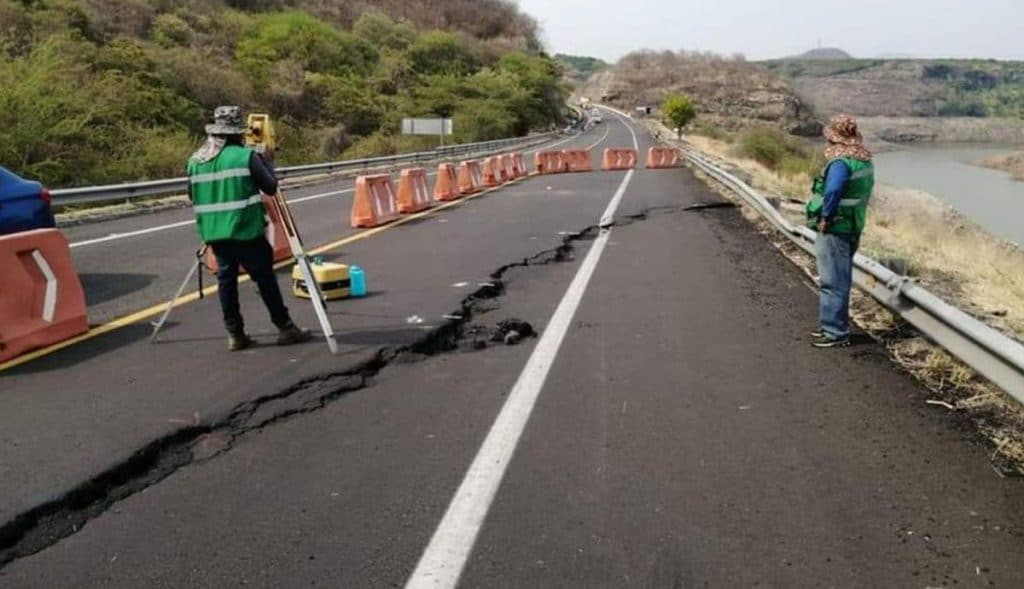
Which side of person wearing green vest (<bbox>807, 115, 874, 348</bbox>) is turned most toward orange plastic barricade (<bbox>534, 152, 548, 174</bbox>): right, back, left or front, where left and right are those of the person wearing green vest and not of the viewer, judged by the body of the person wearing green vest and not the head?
right

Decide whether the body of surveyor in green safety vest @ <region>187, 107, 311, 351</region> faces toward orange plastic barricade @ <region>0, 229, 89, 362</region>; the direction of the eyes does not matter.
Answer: no

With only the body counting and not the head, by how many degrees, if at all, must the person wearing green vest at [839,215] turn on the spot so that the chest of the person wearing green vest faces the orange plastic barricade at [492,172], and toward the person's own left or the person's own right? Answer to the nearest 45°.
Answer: approximately 45° to the person's own right

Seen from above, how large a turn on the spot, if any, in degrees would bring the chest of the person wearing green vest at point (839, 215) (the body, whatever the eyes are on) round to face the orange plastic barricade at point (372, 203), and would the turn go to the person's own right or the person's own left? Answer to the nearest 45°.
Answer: approximately 45° to the person's own right

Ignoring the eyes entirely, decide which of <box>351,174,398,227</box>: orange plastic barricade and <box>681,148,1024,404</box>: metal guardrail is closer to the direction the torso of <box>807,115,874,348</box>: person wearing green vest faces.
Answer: the orange plastic barricade

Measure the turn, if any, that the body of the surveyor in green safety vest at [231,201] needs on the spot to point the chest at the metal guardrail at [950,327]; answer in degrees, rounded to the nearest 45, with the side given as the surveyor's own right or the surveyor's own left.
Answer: approximately 90° to the surveyor's own right

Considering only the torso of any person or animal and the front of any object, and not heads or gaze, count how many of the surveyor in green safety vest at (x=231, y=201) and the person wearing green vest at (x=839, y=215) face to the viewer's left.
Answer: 1

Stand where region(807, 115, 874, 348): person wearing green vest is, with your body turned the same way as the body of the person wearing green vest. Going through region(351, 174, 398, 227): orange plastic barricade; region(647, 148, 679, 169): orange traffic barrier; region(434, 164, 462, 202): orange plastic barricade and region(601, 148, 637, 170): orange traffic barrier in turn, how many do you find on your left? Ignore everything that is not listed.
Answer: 0

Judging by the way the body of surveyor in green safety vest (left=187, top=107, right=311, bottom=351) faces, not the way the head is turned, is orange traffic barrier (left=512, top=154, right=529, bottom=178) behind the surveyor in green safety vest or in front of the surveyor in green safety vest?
in front

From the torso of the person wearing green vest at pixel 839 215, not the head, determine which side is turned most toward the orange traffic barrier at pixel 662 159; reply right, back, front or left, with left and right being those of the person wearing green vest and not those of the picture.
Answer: right

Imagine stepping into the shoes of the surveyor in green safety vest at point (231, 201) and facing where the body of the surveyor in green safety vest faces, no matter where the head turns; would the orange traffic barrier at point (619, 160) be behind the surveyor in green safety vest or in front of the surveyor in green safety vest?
in front

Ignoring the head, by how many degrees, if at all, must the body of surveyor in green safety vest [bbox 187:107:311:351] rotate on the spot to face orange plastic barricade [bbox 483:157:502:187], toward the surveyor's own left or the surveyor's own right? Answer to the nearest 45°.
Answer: approximately 45° to the surveyor's own left

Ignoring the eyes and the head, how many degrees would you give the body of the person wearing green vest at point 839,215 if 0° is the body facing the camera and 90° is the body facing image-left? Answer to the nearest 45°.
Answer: approximately 90°

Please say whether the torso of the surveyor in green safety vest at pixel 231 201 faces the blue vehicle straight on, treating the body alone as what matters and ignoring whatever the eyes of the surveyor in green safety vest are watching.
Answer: no

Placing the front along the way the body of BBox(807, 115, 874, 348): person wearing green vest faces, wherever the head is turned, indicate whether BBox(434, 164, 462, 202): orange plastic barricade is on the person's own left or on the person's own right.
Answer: on the person's own right

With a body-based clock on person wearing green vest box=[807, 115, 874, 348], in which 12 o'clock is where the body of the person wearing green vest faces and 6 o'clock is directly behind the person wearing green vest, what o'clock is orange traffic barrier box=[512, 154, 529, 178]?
The orange traffic barrier is roughly at 2 o'clock from the person wearing green vest.

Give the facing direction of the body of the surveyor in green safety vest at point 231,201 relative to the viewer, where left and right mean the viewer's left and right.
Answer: facing away from the viewer and to the right of the viewer

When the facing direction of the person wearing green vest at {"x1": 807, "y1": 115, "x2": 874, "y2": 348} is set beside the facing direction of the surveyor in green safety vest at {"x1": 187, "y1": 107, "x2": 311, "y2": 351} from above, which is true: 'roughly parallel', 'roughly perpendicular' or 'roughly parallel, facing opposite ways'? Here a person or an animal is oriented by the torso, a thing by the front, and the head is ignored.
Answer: roughly perpendicular
